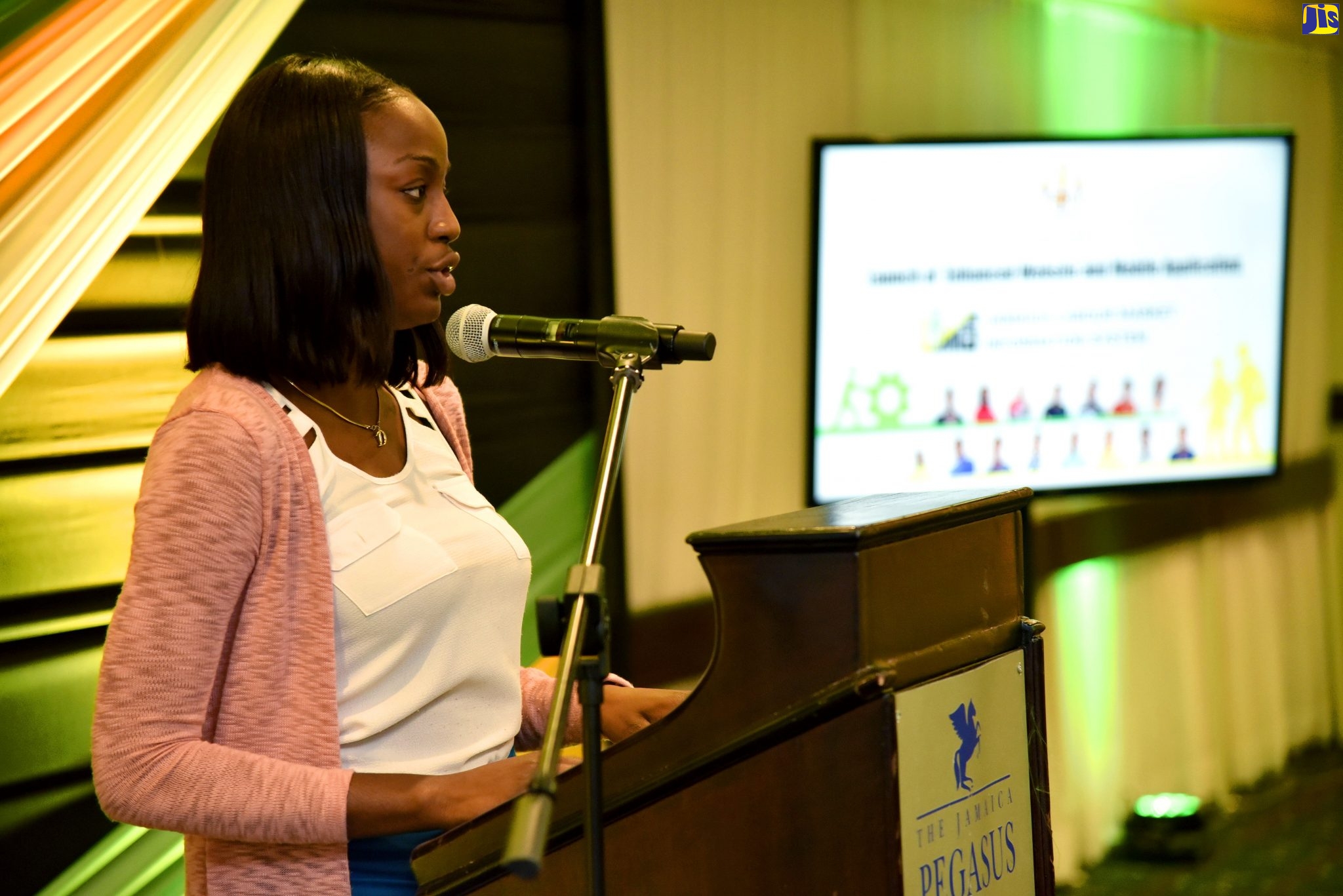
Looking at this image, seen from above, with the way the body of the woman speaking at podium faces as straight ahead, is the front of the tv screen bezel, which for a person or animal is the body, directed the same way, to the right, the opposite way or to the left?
to the right

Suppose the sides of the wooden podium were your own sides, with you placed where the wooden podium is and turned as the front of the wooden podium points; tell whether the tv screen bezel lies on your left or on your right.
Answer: on your left

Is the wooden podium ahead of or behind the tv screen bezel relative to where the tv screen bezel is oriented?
ahead

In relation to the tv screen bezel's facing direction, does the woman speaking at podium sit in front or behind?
in front

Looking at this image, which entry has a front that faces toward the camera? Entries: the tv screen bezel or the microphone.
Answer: the tv screen bezel

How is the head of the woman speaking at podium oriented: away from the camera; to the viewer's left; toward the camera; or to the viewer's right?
to the viewer's right

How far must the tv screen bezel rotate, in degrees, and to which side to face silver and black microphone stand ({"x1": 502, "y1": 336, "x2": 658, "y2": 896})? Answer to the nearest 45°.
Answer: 0° — it already faces it

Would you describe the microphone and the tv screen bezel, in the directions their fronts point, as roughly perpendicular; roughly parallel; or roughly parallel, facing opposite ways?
roughly perpendicular

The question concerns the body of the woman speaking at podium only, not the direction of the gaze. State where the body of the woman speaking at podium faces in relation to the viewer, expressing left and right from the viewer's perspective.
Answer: facing the viewer and to the right of the viewer

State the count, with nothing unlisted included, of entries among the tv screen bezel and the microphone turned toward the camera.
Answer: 1

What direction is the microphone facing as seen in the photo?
to the viewer's left

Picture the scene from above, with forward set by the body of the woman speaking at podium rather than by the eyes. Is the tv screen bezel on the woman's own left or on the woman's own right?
on the woman's own left

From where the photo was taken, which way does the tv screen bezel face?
toward the camera
